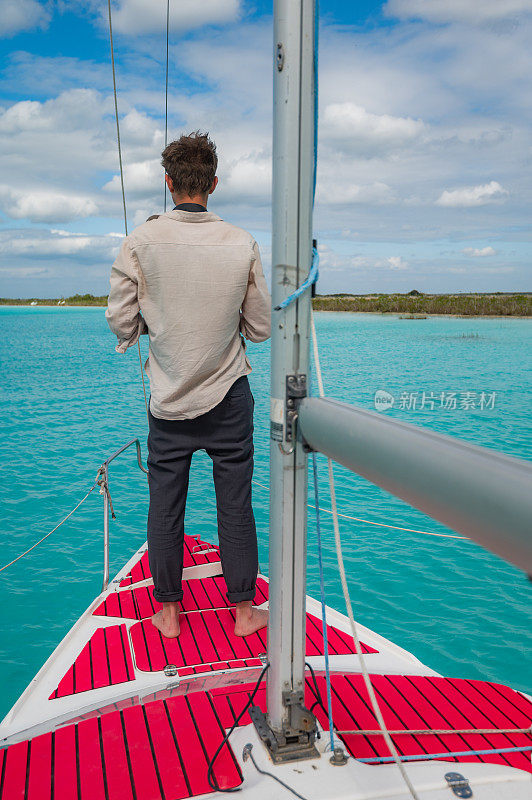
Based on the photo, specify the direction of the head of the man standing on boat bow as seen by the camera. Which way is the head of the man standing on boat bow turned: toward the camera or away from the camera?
away from the camera

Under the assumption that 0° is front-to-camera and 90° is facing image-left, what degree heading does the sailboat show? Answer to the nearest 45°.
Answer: approximately 180°

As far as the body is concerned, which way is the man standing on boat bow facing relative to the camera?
away from the camera
